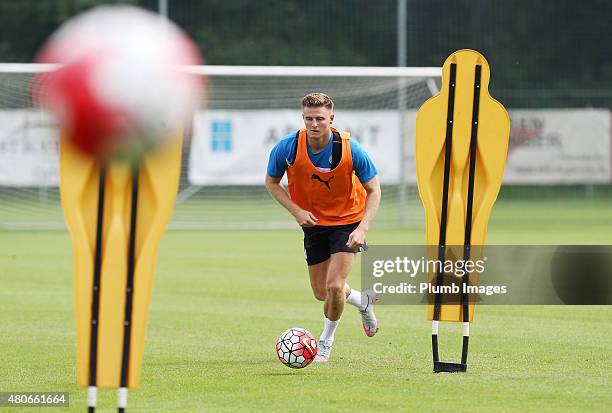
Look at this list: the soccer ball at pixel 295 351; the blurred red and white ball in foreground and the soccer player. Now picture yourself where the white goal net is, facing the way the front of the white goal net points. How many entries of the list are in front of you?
3

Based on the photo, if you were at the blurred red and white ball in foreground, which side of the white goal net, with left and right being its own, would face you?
front

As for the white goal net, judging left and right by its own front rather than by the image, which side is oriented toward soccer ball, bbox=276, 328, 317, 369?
front

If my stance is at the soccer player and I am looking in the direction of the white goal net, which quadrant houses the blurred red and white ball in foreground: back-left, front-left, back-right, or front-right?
back-left

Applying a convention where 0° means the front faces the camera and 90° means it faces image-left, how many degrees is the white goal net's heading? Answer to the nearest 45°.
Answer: approximately 0°

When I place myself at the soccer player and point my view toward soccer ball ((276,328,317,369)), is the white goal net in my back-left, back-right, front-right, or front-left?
back-right
